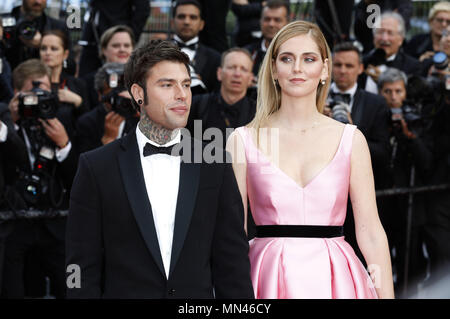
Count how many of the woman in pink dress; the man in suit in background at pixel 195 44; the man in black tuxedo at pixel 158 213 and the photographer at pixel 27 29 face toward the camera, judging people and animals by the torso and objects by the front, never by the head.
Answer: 4

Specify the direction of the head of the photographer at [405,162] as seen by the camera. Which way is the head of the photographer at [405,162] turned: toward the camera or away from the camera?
toward the camera

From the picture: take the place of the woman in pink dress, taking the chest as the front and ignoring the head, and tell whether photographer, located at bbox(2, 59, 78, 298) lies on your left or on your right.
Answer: on your right

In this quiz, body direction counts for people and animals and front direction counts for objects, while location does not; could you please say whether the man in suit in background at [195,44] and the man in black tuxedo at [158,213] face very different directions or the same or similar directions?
same or similar directions

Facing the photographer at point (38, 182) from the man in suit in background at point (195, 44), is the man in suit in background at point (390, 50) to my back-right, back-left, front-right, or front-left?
back-left

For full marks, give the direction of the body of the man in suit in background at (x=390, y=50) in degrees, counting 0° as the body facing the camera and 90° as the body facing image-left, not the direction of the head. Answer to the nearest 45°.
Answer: approximately 45°

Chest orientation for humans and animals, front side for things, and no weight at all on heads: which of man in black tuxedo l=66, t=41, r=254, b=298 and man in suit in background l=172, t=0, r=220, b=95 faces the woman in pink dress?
the man in suit in background

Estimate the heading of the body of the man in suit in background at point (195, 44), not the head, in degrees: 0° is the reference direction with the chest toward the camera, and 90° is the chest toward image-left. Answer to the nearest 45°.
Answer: approximately 0°

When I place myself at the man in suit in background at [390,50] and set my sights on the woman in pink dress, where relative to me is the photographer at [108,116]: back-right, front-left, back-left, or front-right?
front-right

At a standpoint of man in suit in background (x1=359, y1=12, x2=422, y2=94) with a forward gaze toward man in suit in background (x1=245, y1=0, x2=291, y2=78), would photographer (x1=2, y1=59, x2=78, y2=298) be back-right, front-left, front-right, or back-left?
front-left

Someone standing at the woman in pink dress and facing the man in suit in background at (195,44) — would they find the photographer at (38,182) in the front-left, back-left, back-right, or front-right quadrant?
front-left

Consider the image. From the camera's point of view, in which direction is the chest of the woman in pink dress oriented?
toward the camera

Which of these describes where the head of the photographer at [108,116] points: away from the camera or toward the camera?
toward the camera

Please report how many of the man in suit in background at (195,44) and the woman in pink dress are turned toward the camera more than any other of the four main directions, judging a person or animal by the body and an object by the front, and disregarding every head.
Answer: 2

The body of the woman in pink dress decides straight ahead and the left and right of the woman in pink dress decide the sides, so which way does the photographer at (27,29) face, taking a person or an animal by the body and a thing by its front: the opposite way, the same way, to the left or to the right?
the same way

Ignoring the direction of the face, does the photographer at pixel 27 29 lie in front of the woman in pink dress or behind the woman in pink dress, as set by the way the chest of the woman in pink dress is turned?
behind

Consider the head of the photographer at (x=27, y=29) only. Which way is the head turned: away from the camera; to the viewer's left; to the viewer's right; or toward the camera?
toward the camera

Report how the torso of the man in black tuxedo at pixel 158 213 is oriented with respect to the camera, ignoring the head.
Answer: toward the camera
